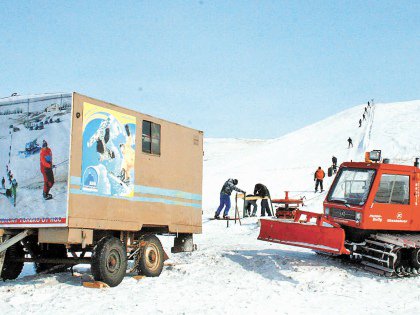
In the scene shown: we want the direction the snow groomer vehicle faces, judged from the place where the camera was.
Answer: facing the viewer and to the left of the viewer

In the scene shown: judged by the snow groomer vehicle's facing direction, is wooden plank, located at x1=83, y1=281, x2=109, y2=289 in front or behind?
in front

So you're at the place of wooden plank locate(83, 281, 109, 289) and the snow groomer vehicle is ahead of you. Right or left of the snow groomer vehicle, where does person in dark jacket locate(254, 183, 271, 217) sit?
left

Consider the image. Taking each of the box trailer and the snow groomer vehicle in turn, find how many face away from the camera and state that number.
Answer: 0
